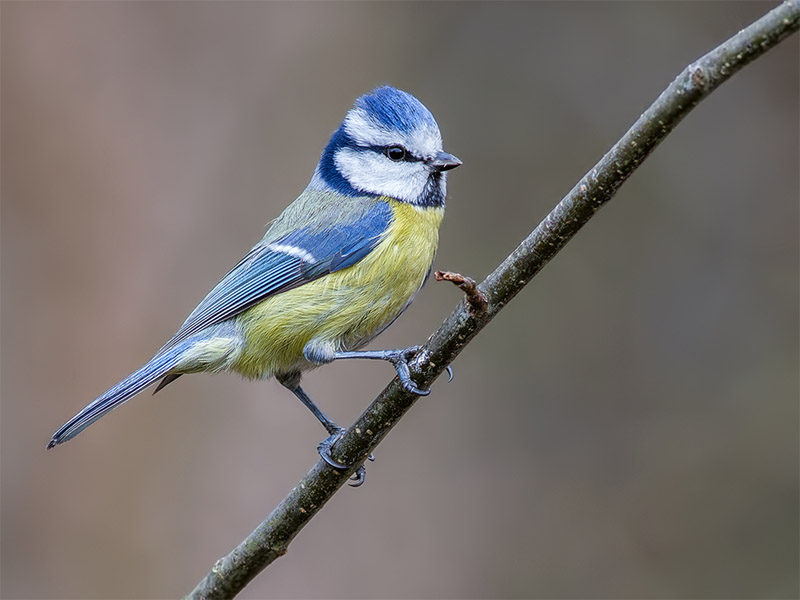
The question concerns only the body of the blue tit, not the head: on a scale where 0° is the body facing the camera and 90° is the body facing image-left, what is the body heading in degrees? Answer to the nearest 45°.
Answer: approximately 270°
